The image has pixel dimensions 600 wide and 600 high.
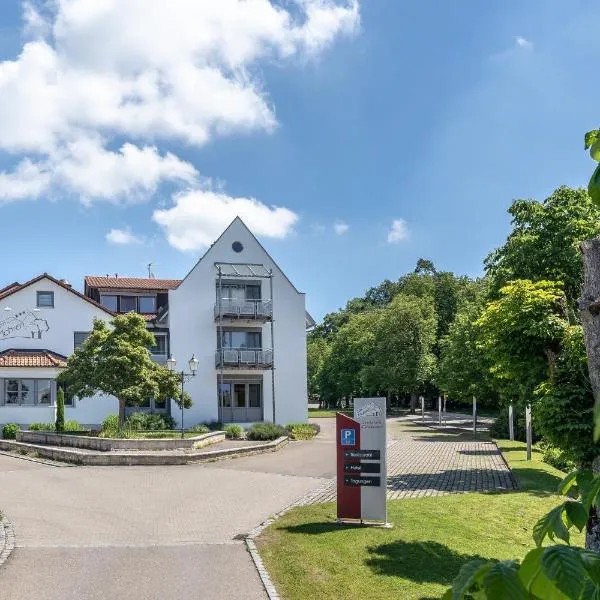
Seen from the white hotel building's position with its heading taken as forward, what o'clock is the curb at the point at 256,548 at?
The curb is roughly at 12 o'clock from the white hotel building.

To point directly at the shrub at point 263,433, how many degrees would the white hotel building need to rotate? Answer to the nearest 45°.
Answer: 0° — it already faces it

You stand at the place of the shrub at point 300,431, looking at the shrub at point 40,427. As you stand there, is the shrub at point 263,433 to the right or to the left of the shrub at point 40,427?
left

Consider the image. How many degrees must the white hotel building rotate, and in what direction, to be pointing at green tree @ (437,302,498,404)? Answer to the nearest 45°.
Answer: approximately 45° to its left

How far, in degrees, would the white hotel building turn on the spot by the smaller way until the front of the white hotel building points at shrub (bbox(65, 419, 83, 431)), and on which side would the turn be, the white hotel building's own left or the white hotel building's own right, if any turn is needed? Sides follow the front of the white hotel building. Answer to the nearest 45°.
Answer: approximately 45° to the white hotel building's own right

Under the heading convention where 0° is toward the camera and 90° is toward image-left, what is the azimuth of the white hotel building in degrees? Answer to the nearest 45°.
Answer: approximately 0°
